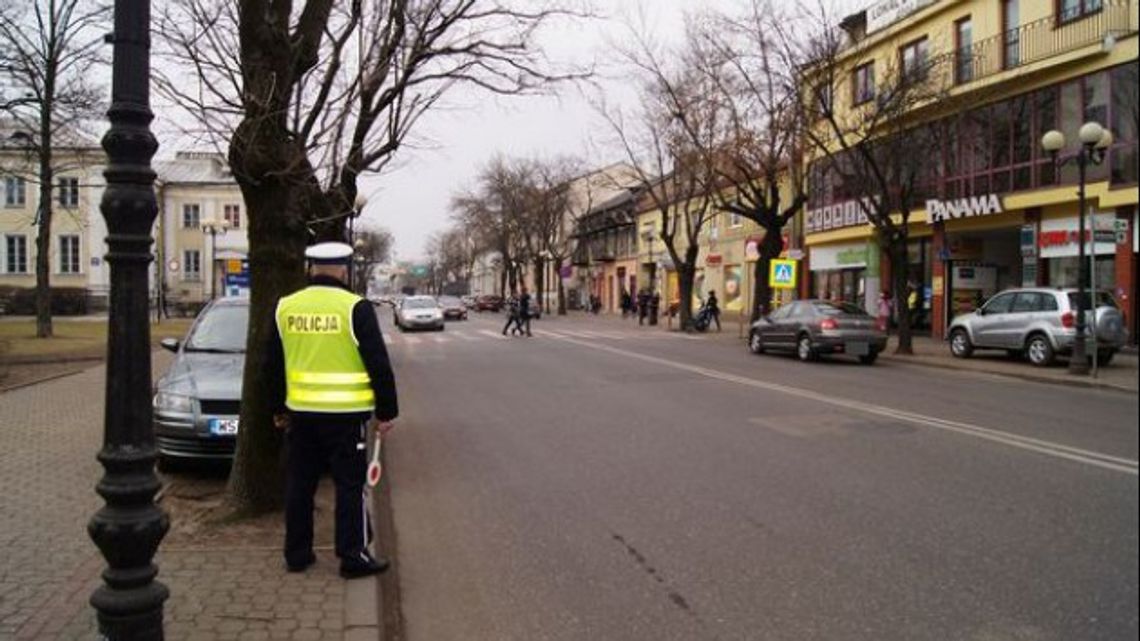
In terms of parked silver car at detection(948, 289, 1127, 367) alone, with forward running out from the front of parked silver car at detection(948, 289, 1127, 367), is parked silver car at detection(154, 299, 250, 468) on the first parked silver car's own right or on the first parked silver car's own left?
on the first parked silver car's own left

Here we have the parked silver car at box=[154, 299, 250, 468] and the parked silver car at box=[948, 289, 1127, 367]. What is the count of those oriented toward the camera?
1

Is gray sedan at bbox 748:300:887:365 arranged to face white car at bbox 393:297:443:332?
yes

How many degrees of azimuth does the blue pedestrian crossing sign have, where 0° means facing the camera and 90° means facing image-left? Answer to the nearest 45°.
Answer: approximately 0°

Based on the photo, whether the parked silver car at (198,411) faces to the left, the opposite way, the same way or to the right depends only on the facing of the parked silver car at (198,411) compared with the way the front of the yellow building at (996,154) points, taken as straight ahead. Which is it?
to the left

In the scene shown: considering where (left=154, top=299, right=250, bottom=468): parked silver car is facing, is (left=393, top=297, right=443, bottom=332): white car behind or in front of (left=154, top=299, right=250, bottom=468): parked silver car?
behind

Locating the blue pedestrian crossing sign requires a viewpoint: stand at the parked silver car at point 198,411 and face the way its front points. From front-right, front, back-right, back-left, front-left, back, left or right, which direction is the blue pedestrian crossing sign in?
back-left

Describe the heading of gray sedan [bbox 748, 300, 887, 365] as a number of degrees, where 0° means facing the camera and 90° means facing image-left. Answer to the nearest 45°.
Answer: approximately 135°

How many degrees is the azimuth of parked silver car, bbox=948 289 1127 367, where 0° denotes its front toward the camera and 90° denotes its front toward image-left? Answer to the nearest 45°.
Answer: approximately 135°

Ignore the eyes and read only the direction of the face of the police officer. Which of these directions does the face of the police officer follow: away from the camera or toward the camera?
away from the camera
